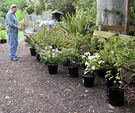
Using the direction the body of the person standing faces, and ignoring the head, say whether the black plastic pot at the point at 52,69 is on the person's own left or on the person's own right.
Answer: on the person's own right

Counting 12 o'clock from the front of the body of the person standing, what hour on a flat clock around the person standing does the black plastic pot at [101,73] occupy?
The black plastic pot is roughly at 2 o'clock from the person standing.

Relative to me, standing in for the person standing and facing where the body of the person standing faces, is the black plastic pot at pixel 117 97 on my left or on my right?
on my right

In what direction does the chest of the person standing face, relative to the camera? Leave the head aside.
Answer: to the viewer's right

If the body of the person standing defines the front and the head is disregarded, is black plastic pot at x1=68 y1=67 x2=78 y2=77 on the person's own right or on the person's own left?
on the person's own right

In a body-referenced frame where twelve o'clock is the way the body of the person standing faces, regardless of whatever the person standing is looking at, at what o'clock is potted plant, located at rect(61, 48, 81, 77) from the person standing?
The potted plant is roughly at 2 o'clock from the person standing.

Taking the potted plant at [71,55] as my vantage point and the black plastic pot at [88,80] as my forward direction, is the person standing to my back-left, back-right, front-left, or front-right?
back-right
